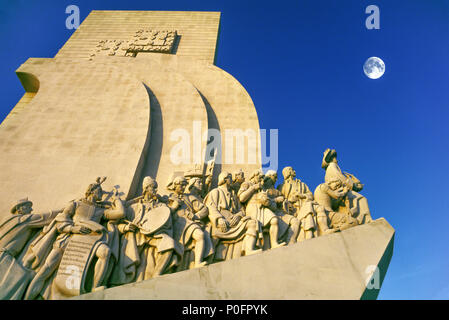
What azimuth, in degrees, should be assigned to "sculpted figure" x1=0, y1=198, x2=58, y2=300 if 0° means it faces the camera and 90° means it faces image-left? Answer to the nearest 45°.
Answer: approximately 270°

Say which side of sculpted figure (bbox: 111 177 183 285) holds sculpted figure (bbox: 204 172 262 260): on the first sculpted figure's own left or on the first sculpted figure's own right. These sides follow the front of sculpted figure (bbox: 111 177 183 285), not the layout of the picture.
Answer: on the first sculpted figure's own left
